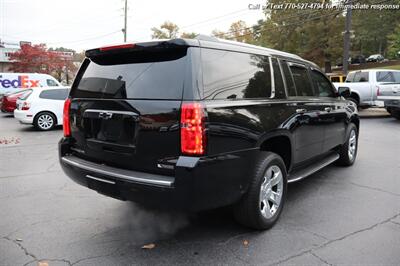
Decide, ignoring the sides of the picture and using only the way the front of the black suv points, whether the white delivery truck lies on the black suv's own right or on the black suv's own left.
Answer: on the black suv's own left

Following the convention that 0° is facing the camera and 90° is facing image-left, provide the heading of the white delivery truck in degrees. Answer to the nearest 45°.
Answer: approximately 270°

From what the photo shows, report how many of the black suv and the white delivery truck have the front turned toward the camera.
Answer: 0

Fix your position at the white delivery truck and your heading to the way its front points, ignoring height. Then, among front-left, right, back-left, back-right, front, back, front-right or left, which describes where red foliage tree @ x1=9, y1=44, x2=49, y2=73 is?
left

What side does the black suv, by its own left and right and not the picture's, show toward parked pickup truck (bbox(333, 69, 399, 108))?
front

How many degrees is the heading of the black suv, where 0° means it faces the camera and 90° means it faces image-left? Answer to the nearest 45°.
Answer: approximately 225°

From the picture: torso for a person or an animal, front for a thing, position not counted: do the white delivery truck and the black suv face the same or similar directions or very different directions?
same or similar directions

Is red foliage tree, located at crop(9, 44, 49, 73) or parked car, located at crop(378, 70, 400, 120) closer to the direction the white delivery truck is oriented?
the parked car

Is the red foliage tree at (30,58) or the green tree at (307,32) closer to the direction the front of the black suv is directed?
the green tree
